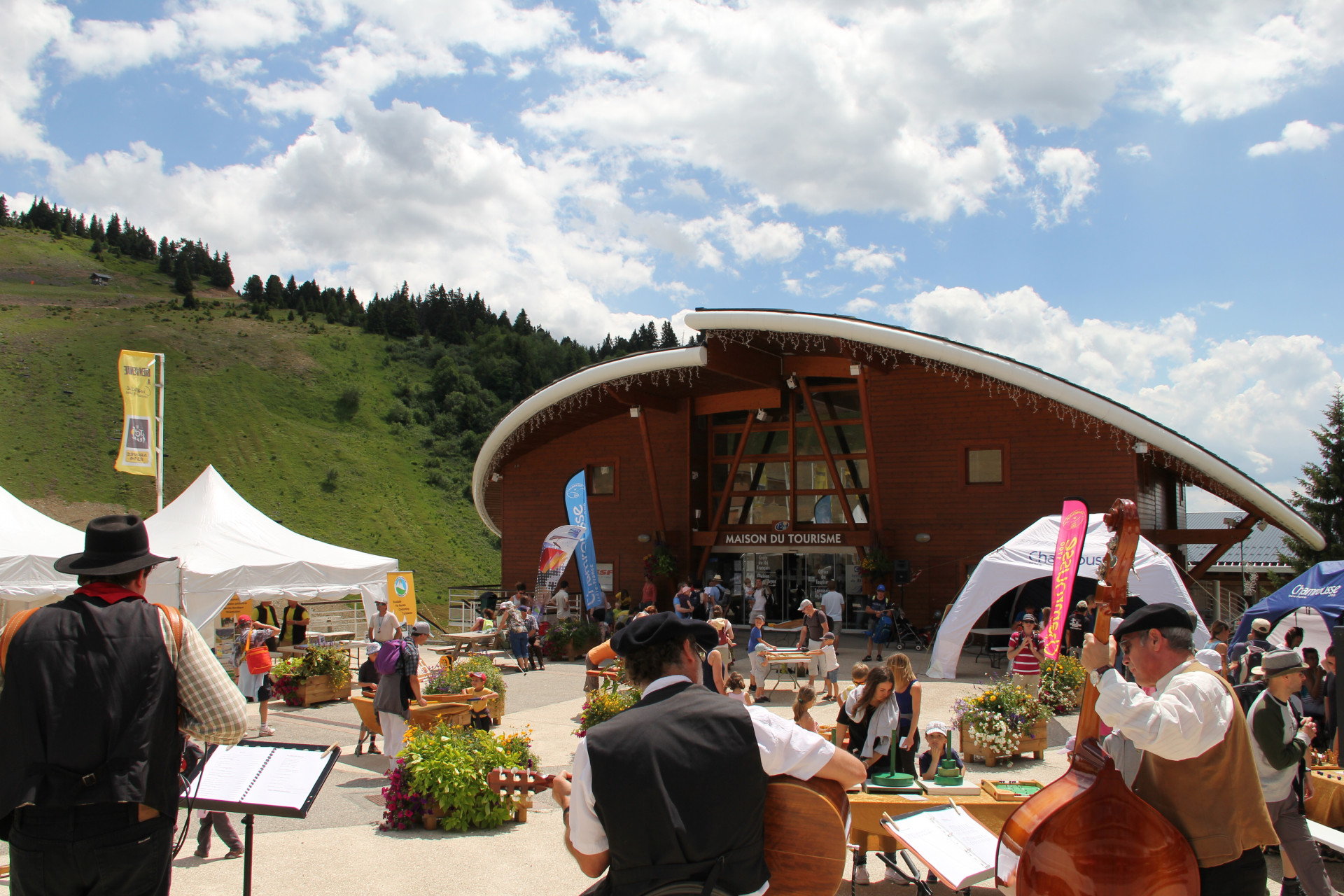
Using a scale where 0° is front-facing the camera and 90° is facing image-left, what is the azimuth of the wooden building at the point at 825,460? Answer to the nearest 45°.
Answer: approximately 0°

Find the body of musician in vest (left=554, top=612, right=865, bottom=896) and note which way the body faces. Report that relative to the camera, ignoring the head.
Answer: away from the camera

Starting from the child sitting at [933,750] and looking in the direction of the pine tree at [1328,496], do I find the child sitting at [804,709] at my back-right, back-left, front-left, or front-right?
front-left

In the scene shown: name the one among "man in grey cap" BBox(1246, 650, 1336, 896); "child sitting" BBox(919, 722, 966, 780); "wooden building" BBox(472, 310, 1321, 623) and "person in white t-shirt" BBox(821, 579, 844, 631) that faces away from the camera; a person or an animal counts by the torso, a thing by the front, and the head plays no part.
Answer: the person in white t-shirt

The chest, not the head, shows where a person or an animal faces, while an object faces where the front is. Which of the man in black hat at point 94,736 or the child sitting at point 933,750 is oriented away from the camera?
the man in black hat

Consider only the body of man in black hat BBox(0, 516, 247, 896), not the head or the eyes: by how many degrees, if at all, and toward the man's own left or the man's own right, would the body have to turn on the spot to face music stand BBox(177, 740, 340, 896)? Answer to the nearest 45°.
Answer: approximately 45° to the man's own right

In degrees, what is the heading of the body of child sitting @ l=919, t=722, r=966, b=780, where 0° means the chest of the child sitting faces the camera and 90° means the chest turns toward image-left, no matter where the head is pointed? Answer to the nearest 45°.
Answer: approximately 0°

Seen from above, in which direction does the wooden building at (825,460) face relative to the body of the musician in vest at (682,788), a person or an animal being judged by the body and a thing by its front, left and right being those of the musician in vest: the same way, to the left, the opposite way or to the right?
the opposite way
